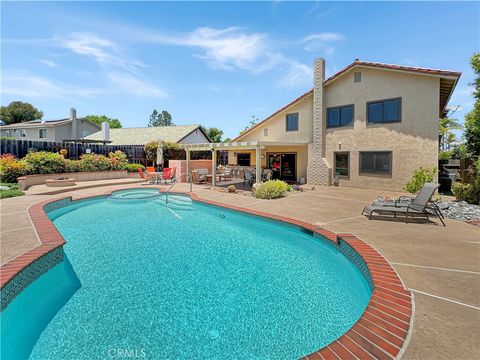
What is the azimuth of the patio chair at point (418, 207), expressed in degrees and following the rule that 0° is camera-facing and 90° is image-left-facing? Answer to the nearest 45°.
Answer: approximately 90°

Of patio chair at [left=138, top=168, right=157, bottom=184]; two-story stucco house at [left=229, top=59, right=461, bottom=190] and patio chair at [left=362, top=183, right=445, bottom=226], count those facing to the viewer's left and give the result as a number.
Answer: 1

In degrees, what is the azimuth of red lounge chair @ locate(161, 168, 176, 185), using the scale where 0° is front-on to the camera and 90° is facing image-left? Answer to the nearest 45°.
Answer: approximately 45°

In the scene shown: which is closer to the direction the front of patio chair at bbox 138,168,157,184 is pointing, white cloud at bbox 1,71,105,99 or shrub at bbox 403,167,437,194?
the shrub

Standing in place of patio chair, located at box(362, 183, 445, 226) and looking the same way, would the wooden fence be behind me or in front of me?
in front

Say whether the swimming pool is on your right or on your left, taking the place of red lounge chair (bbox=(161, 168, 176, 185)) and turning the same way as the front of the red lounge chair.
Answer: on your left

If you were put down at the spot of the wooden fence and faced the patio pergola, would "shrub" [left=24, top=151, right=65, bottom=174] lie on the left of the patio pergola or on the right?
right

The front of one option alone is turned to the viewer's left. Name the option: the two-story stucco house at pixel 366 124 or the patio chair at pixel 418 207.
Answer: the patio chair
